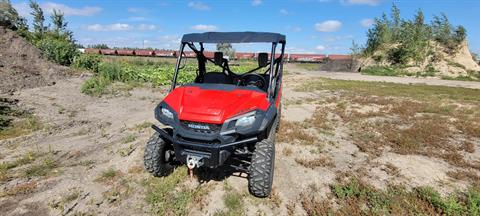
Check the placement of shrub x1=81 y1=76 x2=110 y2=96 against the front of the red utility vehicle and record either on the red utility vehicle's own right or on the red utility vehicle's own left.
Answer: on the red utility vehicle's own right

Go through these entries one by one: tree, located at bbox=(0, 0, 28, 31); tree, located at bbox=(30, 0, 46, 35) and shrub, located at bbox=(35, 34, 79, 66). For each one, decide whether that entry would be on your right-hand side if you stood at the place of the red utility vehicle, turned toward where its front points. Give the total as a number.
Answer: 3

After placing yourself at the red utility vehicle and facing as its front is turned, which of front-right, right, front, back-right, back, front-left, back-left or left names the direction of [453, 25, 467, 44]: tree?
back

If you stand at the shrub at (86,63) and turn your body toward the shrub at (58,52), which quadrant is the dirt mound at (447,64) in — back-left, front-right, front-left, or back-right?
back-right

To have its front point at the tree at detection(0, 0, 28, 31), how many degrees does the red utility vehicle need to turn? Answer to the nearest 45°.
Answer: approximately 90° to its right

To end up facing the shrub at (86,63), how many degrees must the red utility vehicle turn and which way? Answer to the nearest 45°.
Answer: approximately 90° to its right

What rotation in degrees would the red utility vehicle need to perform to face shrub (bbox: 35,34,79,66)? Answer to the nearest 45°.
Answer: approximately 90° to its right

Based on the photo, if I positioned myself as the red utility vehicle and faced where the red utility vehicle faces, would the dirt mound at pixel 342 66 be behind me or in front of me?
behind

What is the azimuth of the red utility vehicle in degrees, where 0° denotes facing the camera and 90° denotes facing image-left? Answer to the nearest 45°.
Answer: approximately 45°

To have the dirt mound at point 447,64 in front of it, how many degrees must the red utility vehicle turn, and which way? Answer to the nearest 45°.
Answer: approximately 180°

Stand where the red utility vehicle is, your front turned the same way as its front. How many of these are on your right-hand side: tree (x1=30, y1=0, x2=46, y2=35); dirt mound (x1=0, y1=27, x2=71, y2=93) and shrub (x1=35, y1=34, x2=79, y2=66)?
3
